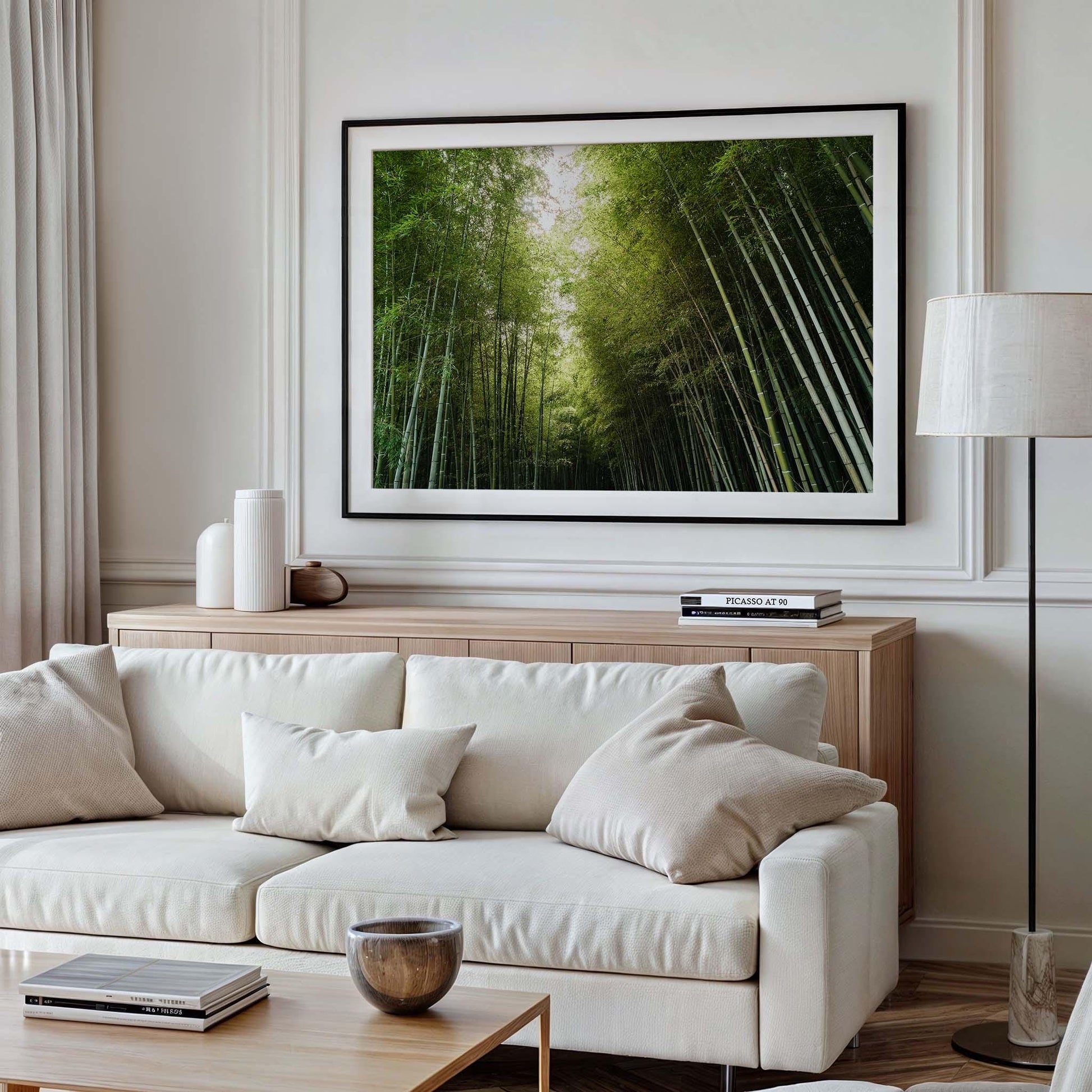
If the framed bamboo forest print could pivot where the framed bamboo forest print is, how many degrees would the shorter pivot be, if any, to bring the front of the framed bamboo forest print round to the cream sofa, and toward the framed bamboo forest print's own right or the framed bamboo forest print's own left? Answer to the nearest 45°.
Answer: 0° — it already faces it

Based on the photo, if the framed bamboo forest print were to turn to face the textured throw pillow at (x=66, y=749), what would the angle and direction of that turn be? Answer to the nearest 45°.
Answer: approximately 45° to its right

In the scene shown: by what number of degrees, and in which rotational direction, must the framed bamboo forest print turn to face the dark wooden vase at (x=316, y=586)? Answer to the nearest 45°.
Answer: approximately 90° to its right

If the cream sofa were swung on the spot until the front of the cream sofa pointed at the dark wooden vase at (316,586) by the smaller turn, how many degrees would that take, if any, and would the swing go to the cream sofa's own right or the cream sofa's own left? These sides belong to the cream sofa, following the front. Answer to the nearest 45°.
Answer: approximately 135° to the cream sofa's own right

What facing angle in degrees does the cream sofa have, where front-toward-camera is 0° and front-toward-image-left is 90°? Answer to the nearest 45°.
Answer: approximately 45°

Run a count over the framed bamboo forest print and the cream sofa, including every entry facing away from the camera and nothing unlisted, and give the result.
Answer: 0

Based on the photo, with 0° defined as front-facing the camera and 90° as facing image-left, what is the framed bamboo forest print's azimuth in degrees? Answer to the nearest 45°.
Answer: approximately 0°

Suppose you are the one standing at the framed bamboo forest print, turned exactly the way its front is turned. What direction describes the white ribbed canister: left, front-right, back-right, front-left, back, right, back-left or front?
right

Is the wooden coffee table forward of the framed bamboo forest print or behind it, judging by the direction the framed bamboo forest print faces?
forward
